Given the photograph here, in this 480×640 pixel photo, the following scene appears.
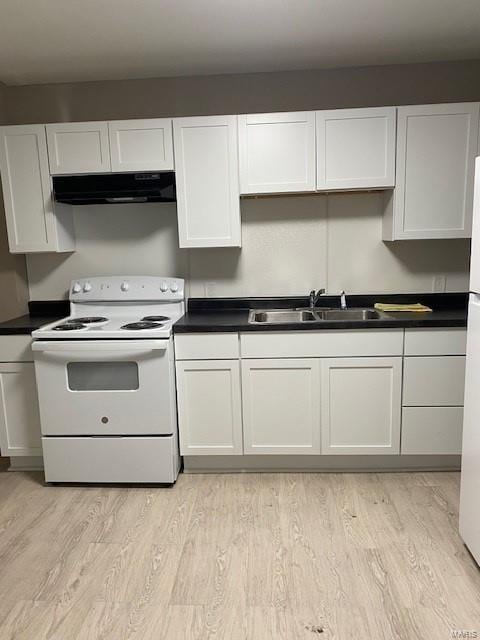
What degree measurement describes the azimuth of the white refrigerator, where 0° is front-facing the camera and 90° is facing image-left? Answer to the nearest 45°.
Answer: approximately 90°

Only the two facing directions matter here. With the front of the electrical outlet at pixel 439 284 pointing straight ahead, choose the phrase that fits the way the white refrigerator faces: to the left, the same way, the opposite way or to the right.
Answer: to the right

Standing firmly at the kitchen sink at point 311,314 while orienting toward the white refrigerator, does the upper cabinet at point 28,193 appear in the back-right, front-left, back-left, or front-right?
back-right

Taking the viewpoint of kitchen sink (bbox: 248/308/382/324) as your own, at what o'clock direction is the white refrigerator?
The white refrigerator is roughly at 11 o'clock from the kitchen sink.
